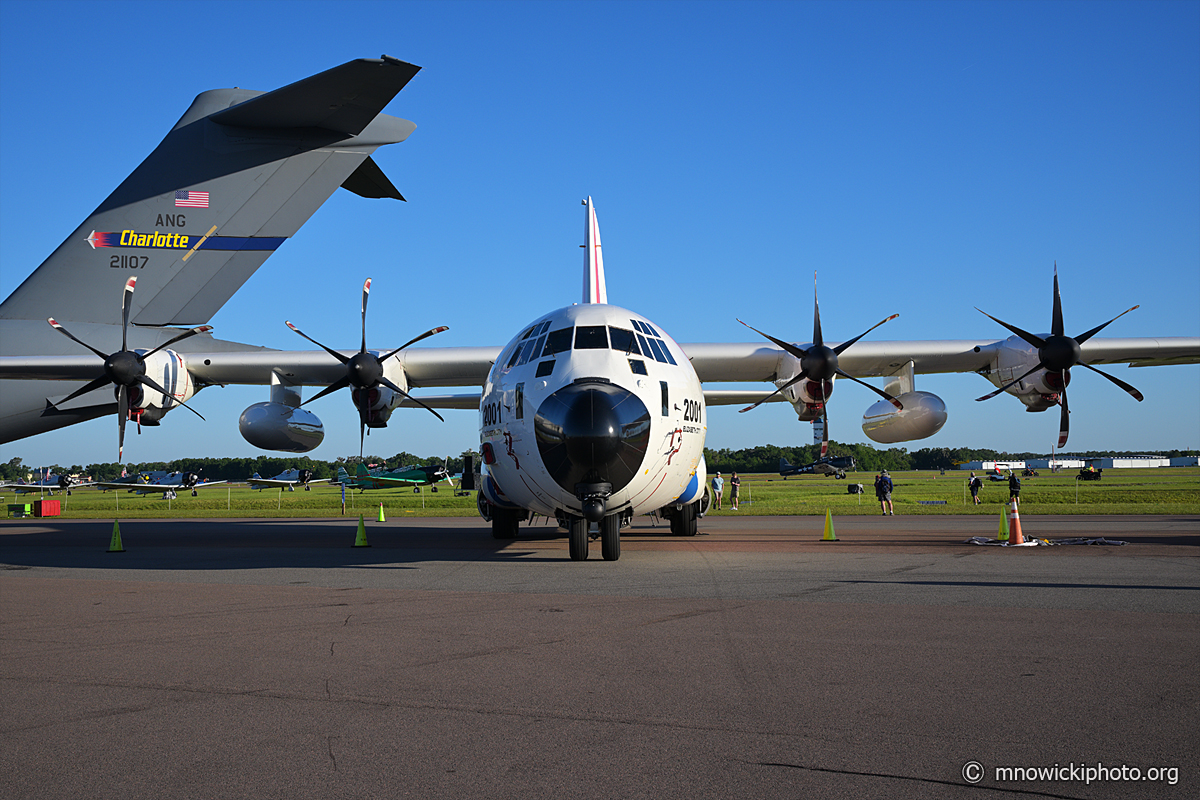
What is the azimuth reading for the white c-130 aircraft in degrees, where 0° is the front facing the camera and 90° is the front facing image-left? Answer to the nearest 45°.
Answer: approximately 0°

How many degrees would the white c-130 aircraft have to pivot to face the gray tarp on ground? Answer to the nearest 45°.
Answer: approximately 90° to its left

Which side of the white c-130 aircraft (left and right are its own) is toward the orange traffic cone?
left
